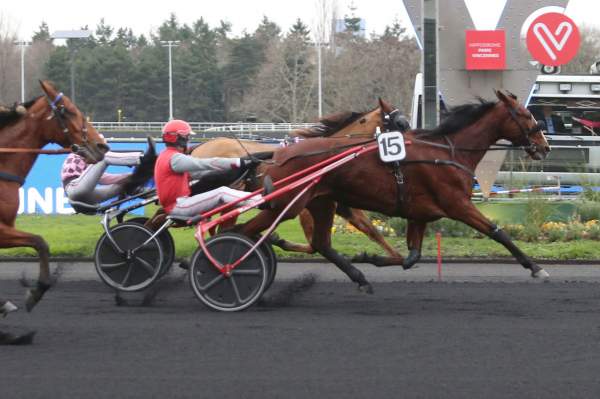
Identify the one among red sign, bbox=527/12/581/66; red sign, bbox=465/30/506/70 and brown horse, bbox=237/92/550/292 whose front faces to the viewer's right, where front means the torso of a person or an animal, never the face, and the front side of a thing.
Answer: the brown horse

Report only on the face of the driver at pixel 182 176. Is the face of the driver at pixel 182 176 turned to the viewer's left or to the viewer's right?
to the viewer's right

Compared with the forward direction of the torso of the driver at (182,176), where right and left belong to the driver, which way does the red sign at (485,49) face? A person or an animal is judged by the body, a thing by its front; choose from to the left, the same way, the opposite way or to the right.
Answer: to the right

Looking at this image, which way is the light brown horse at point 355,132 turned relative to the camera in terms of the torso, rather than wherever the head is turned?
to the viewer's right

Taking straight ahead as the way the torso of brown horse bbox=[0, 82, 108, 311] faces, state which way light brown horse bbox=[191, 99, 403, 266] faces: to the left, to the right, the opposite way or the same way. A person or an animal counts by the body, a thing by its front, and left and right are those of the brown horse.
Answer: the same way

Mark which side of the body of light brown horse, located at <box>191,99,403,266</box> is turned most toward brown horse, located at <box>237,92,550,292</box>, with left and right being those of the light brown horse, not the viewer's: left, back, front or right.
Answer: right

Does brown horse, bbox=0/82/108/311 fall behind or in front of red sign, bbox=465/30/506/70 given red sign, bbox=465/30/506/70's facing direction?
in front

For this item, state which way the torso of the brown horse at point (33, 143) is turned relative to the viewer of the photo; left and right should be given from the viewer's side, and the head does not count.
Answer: facing to the right of the viewer

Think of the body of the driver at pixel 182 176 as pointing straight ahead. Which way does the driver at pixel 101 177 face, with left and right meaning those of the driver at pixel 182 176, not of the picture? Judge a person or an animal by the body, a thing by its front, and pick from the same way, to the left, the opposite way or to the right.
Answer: the same way

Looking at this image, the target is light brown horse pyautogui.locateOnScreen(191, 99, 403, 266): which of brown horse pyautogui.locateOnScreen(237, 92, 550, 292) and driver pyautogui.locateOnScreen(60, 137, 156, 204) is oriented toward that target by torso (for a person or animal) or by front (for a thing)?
the driver

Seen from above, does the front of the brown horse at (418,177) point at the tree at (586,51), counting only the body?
no

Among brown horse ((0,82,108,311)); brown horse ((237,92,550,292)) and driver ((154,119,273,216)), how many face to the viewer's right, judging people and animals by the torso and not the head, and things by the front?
3

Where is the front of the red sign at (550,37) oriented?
toward the camera

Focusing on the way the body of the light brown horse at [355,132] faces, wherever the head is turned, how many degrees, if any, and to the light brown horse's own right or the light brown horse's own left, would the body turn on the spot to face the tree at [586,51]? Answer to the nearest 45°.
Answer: approximately 90° to the light brown horse's own left

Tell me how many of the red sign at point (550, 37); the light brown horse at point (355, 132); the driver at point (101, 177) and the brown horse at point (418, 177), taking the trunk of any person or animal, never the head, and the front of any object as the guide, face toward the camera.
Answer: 1

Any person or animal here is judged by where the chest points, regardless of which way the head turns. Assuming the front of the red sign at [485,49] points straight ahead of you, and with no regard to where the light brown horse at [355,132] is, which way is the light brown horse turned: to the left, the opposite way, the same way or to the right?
to the left

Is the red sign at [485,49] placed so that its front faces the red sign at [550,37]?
no

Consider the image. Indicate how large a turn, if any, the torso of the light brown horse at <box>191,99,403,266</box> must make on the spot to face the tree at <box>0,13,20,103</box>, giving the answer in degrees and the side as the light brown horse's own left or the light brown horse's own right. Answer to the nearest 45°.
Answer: approximately 90° to the light brown horse's own left

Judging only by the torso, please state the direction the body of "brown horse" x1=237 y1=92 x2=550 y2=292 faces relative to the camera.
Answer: to the viewer's right

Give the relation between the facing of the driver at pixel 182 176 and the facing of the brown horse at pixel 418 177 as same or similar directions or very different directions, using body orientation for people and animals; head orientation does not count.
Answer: same or similar directions

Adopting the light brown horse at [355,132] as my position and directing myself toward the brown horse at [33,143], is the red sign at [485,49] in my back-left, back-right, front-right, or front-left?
back-right

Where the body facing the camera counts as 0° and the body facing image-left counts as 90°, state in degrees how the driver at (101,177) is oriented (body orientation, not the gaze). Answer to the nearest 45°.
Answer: approximately 270°

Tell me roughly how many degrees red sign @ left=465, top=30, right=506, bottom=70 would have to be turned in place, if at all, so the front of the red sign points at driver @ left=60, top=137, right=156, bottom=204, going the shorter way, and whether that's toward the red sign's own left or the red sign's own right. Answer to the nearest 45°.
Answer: approximately 45° to the red sign's own right

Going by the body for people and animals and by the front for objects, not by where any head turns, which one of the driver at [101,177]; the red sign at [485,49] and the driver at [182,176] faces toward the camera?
the red sign
